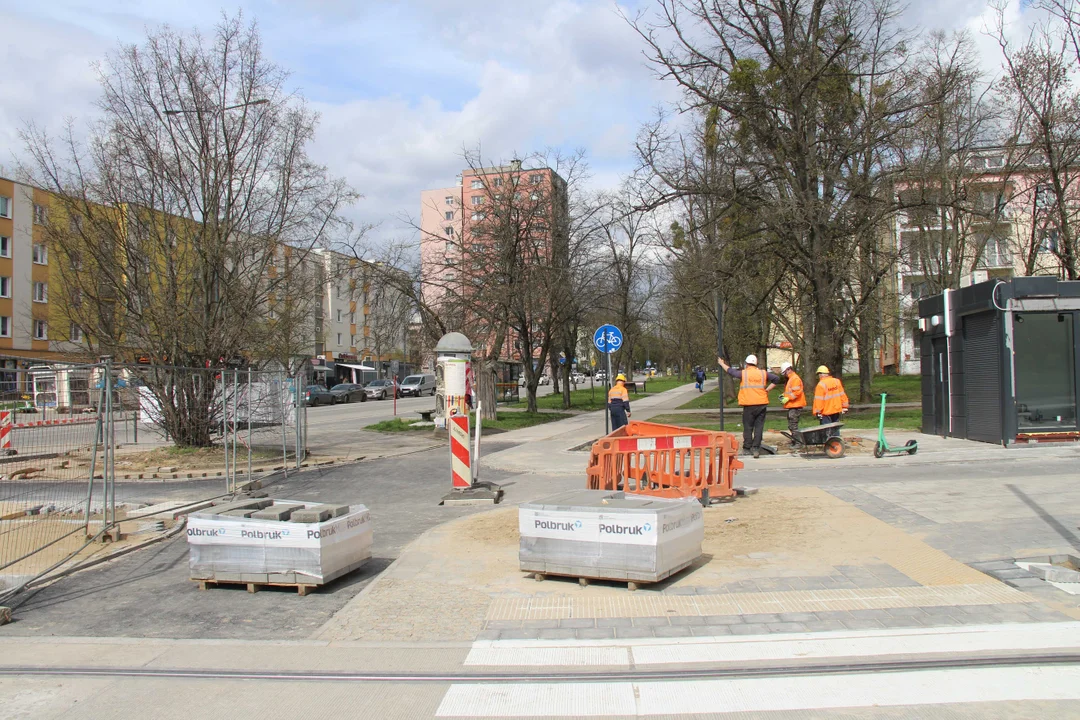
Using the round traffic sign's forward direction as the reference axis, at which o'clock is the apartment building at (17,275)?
The apartment building is roughly at 4 o'clock from the round traffic sign.

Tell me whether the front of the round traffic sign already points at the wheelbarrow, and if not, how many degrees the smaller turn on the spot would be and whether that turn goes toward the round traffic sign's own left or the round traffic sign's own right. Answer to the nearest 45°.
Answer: approximately 45° to the round traffic sign's own left

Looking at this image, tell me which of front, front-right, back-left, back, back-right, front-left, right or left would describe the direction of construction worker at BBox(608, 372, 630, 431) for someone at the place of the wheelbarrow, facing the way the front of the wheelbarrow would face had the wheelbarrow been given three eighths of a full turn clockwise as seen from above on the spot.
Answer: front-right

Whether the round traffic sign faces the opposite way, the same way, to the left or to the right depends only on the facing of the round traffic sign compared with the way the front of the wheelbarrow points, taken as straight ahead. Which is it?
to the right

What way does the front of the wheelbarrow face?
to the viewer's right

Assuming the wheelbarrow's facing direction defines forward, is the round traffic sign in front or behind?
behind

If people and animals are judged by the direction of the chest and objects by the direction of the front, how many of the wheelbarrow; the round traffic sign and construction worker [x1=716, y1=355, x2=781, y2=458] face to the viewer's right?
1

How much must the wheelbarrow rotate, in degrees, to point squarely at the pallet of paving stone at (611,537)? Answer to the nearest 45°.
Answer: approximately 90° to its right

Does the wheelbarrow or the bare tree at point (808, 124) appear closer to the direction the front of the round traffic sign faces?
the wheelbarrow

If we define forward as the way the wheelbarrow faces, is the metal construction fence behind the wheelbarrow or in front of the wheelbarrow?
behind

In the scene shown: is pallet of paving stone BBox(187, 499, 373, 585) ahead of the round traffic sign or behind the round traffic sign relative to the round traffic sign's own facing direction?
ahead

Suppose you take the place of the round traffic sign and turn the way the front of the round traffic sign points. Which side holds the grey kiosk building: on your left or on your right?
on your left

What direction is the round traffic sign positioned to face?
toward the camera

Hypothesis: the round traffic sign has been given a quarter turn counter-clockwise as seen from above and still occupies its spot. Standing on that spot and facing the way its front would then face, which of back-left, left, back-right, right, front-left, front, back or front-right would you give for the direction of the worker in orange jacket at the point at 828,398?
front-right

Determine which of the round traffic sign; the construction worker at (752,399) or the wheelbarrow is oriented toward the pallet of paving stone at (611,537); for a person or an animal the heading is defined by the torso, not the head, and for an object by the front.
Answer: the round traffic sign

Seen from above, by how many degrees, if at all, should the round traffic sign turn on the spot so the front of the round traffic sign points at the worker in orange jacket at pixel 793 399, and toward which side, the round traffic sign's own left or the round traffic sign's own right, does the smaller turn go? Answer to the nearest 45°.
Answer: approximately 45° to the round traffic sign's own left
